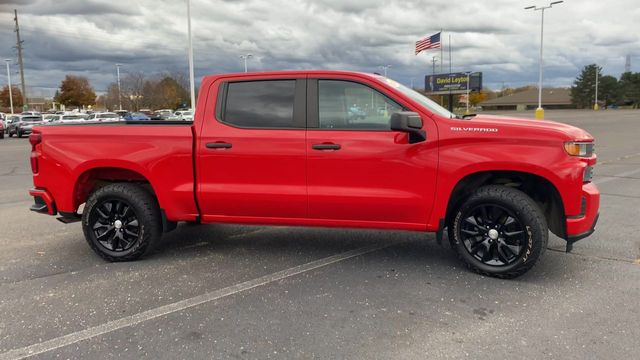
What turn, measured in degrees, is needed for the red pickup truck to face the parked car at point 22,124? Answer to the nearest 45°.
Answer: approximately 135° to its left

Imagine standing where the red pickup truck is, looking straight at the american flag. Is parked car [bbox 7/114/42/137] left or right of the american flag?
left

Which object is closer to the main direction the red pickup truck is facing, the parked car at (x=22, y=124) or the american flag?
the american flag

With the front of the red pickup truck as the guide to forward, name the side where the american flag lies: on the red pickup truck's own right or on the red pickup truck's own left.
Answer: on the red pickup truck's own left

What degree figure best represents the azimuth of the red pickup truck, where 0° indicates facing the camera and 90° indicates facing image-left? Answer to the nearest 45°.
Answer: approximately 270°
